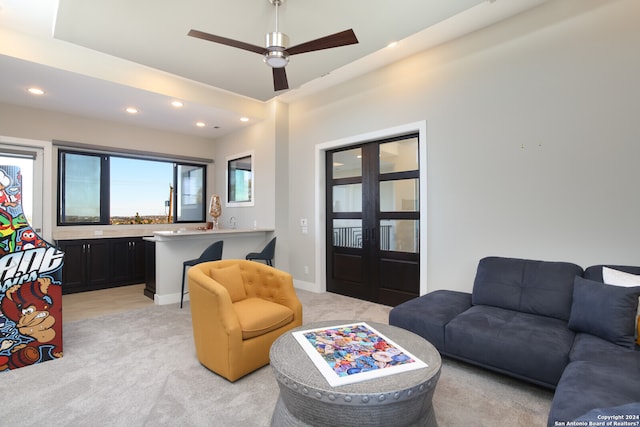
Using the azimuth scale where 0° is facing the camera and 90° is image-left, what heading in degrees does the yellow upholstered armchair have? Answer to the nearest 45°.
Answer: approximately 315°

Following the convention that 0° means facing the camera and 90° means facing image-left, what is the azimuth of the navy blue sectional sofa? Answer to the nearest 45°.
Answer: approximately 45°

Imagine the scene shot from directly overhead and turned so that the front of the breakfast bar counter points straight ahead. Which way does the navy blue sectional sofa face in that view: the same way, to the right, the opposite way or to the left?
to the right

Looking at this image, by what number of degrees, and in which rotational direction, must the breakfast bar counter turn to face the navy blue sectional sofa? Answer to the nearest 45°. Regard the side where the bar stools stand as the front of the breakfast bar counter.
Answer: approximately 45° to its left

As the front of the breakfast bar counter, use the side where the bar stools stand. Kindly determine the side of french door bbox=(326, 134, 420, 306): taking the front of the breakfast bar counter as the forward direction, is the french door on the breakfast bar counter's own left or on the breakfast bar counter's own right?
on the breakfast bar counter's own left

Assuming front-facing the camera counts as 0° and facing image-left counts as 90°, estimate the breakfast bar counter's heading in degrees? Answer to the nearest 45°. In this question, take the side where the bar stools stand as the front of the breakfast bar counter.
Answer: approximately 0°

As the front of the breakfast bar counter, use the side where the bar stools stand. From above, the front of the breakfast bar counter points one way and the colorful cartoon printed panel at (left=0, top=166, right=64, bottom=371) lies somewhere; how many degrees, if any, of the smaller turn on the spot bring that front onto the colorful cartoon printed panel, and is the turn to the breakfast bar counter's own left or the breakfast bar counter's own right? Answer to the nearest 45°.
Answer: approximately 45° to the breakfast bar counter's own right

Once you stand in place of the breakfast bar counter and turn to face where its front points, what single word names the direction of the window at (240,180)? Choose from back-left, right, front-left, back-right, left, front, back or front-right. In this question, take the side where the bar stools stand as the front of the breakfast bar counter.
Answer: back-left
